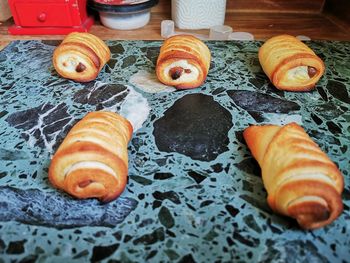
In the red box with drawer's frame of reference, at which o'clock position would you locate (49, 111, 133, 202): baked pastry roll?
The baked pastry roll is roughly at 12 o'clock from the red box with drawer.

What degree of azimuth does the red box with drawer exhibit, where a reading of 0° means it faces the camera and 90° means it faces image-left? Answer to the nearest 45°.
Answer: approximately 0°

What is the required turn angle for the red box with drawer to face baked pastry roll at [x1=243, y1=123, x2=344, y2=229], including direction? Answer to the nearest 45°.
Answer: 0° — it already faces it

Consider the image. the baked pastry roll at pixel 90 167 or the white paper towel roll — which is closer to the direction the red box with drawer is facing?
the baked pastry roll

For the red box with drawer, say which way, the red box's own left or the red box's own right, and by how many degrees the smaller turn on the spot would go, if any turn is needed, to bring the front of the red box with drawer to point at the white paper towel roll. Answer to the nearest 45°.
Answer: approximately 90° to the red box's own left

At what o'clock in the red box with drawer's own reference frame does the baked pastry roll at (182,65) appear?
The baked pastry roll is roughly at 11 o'clock from the red box with drawer.
